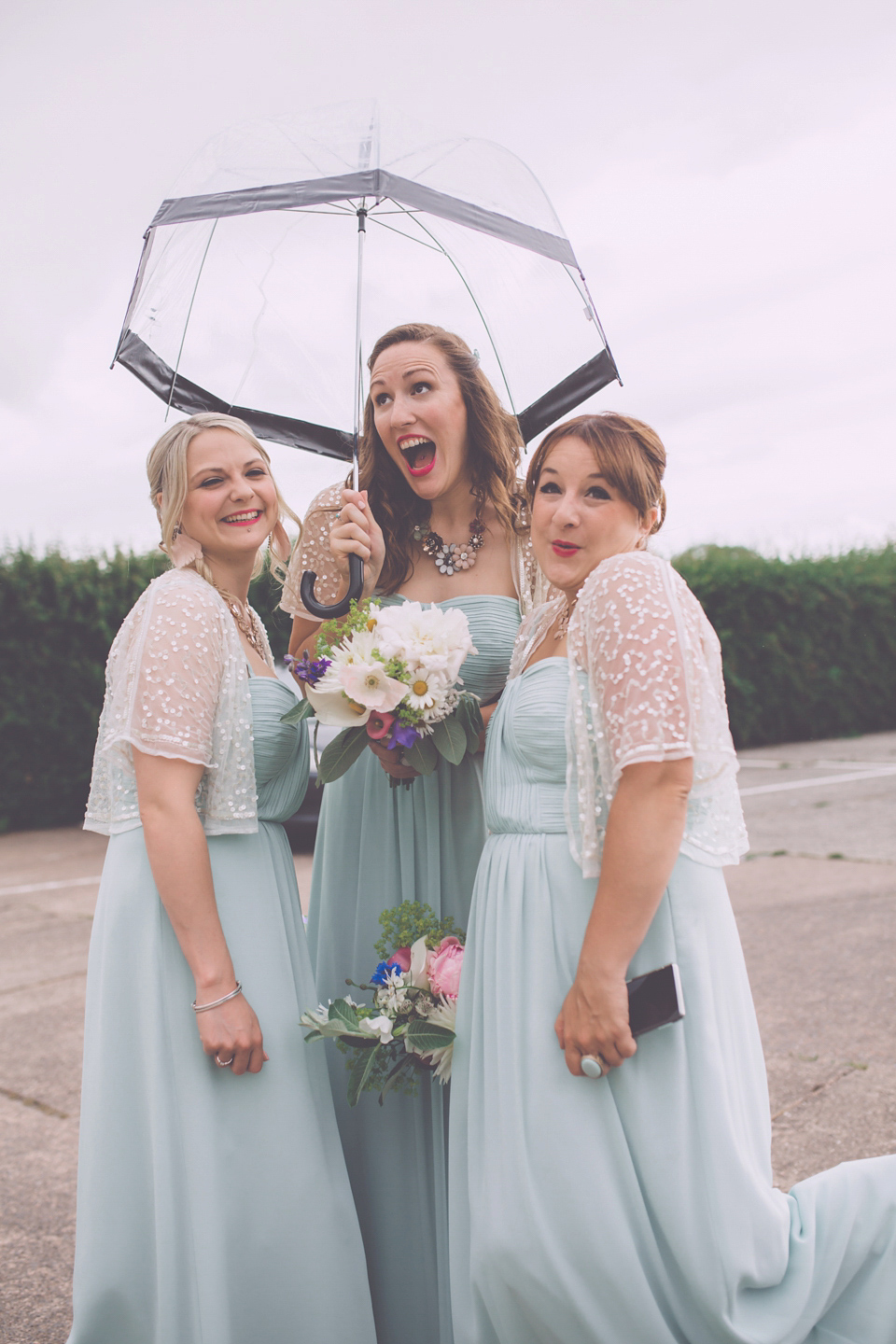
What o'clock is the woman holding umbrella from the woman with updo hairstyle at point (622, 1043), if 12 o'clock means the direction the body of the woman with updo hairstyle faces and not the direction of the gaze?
The woman holding umbrella is roughly at 3 o'clock from the woman with updo hairstyle.

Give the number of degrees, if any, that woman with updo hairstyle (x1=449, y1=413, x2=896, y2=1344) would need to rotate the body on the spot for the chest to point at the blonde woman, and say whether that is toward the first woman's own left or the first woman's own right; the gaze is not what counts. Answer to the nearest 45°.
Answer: approximately 45° to the first woman's own right

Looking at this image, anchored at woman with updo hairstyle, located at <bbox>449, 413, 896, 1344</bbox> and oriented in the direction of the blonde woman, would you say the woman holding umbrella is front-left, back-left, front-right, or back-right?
front-right

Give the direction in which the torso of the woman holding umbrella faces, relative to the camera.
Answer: toward the camera

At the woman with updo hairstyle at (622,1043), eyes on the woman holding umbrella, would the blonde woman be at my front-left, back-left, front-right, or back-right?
front-left

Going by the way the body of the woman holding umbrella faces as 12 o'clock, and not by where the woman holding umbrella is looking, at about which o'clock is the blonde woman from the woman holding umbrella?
The blonde woman is roughly at 2 o'clock from the woman holding umbrella.

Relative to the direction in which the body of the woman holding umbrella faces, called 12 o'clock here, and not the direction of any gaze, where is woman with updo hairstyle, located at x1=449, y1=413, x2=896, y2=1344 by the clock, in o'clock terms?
The woman with updo hairstyle is roughly at 11 o'clock from the woman holding umbrella.

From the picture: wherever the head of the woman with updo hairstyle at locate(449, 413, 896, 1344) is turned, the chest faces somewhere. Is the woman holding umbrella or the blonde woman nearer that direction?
the blonde woman

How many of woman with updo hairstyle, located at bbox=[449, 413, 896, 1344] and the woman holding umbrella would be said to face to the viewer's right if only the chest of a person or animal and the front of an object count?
0
